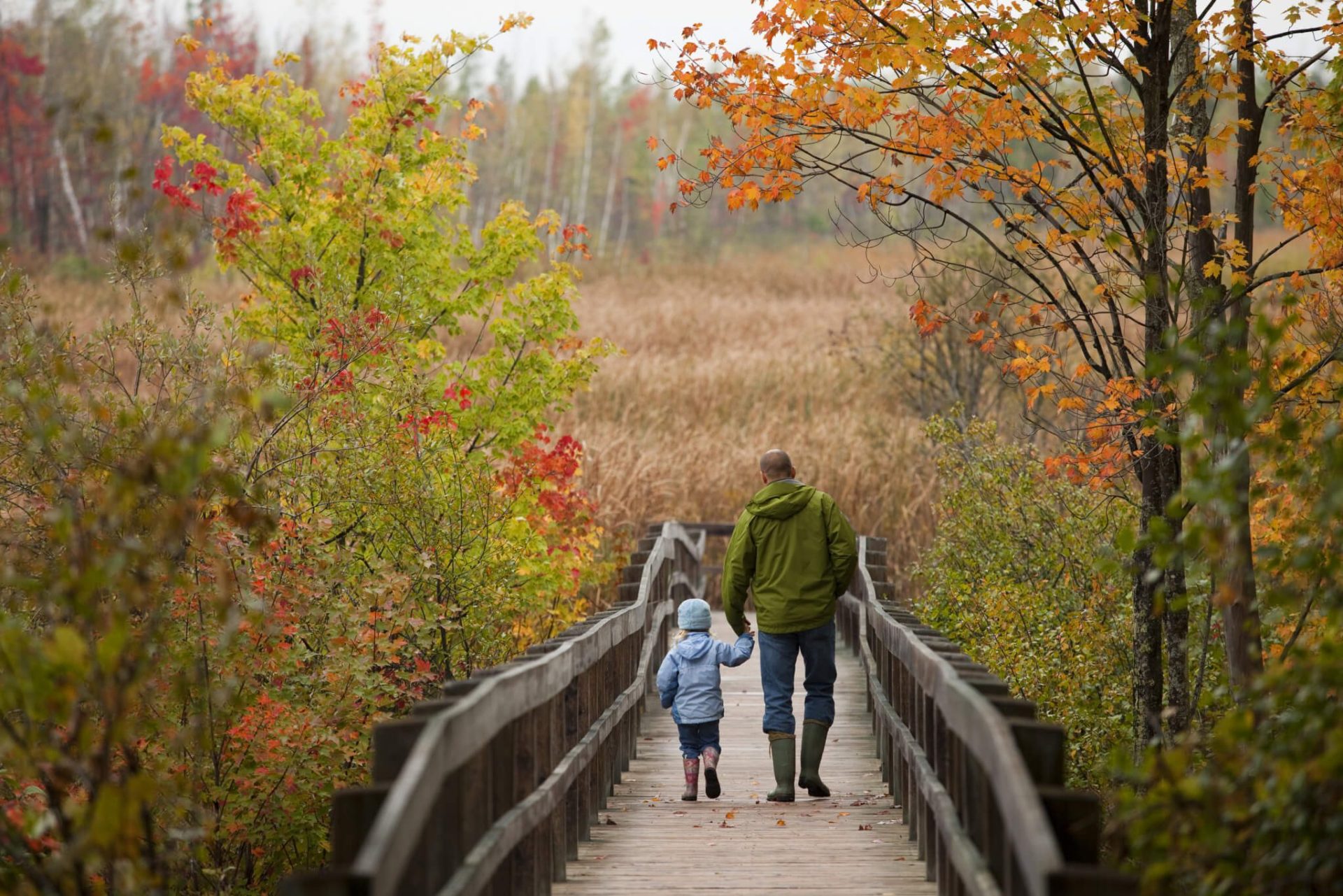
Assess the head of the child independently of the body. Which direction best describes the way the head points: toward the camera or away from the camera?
away from the camera

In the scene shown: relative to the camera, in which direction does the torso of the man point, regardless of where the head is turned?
away from the camera

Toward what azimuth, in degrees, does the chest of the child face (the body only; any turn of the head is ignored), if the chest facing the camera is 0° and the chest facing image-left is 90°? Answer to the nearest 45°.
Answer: approximately 180°

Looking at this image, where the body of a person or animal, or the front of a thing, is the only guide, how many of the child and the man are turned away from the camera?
2

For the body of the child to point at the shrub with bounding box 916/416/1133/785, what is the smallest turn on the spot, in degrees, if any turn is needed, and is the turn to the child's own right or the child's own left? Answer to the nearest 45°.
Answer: approximately 45° to the child's own right

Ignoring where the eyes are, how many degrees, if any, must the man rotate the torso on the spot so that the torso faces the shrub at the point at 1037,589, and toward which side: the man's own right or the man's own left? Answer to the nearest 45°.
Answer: approximately 45° to the man's own right

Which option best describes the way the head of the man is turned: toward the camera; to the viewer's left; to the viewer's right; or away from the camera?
away from the camera
